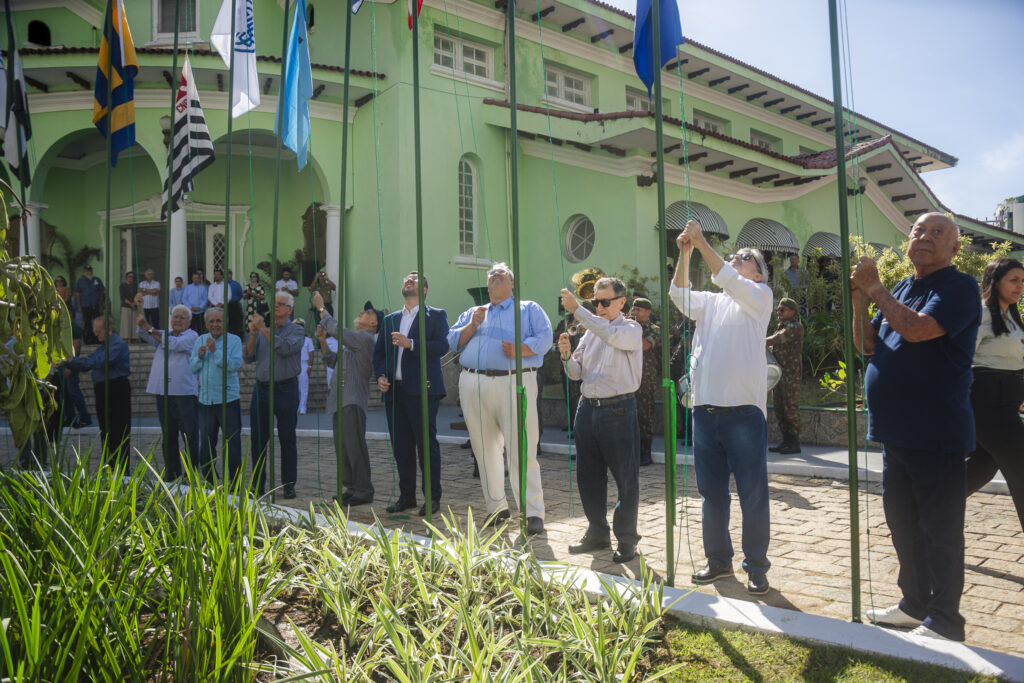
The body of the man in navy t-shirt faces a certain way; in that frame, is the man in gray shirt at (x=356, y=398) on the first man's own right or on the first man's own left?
on the first man's own right

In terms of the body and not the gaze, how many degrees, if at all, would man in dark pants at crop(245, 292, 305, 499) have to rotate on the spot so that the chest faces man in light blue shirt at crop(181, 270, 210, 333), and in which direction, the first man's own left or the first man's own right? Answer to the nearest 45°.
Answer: approximately 135° to the first man's own right

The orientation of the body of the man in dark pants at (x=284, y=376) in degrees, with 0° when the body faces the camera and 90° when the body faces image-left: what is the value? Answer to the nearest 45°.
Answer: approximately 45°

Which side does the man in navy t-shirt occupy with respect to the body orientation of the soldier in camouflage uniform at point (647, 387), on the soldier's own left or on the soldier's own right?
on the soldier's own left

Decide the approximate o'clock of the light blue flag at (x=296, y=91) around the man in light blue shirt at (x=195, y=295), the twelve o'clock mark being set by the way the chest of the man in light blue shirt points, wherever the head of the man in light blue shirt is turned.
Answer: The light blue flag is roughly at 12 o'clock from the man in light blue shirt.

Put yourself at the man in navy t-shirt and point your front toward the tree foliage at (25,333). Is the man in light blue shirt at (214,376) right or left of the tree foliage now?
right

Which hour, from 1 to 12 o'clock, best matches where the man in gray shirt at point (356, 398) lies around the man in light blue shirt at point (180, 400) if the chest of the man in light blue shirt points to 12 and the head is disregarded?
The man in gray shirt is roughly at 9 o'clock from the man in light blue shirt.

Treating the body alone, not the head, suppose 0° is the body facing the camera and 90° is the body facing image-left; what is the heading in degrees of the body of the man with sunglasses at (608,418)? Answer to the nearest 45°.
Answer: approximately 45°

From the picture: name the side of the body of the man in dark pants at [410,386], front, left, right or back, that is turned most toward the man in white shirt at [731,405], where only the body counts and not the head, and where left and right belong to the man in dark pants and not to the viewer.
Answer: left
